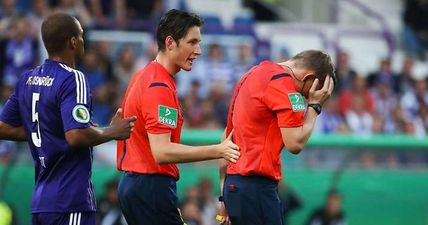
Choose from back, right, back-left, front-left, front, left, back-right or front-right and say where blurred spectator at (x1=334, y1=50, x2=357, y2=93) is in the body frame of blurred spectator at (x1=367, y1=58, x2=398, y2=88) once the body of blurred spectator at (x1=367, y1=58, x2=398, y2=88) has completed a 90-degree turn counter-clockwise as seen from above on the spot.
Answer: back-right

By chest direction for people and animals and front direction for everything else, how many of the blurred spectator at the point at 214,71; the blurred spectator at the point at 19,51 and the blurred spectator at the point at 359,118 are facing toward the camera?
3

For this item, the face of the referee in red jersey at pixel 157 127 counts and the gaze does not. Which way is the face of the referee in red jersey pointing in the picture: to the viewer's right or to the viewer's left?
to the viewer's right

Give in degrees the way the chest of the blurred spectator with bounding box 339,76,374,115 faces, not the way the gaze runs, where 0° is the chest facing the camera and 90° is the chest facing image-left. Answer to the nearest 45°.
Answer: approximately 0°

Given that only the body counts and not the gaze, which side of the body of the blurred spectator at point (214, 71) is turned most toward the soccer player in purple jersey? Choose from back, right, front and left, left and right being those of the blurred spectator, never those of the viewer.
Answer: front

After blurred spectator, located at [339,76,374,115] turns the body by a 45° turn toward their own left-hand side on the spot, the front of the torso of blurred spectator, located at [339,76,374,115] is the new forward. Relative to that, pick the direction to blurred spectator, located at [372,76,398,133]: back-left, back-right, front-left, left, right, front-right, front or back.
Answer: left

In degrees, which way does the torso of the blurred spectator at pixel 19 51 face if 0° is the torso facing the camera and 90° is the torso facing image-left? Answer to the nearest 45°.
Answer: approximately 0°
